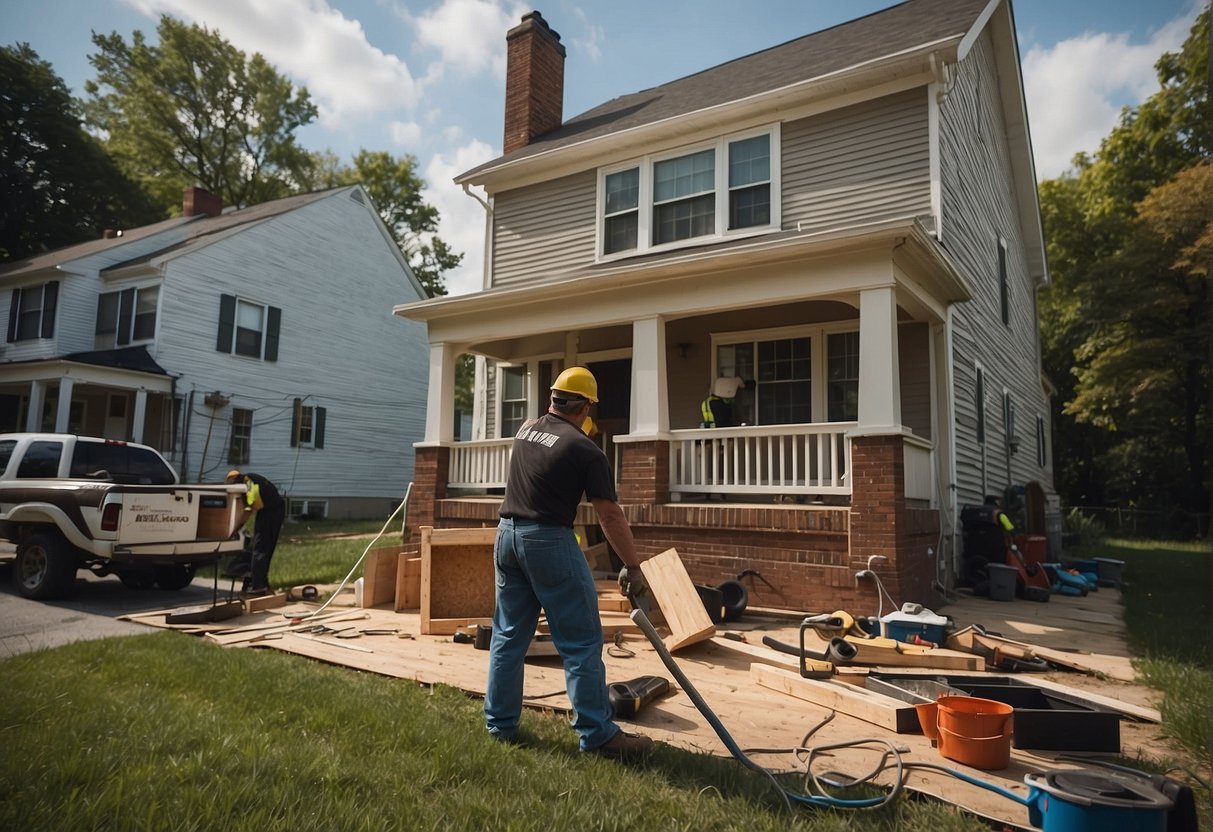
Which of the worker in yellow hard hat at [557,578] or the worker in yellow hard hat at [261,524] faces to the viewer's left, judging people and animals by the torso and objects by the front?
the worker in yellow hard hat at [261,524]

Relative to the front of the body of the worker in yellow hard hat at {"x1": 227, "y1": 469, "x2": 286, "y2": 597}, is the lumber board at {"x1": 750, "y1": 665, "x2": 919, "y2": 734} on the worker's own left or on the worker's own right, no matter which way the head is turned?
on the worker's own left

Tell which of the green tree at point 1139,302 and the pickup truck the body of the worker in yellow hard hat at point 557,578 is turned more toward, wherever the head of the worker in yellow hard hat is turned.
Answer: the green tree

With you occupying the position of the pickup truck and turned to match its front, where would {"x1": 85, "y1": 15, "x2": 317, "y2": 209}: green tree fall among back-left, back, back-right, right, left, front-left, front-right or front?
front-right

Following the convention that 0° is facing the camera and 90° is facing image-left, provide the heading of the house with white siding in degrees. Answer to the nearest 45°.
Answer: approximately 45°

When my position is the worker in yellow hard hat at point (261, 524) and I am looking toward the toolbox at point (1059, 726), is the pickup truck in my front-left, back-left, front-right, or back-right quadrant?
back-right

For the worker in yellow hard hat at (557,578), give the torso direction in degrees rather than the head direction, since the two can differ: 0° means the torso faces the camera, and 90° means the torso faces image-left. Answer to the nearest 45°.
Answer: approximately 225°

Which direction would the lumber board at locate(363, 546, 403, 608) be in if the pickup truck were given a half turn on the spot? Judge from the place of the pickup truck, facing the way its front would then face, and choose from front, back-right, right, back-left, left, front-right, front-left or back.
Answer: front

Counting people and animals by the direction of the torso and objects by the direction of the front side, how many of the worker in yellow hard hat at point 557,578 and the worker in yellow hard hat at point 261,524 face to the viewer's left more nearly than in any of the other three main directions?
1

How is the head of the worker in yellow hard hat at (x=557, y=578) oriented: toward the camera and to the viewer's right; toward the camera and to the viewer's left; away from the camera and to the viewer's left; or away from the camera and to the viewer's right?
away from the camera and to the viewer's right

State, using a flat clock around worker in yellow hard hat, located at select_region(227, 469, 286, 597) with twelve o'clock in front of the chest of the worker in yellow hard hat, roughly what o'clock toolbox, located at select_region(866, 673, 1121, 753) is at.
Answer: The toolbox is roughly at 8 o'clock from the worker in yellow hard hat.

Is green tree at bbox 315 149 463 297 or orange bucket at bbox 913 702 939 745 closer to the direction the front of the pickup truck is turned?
the green tree

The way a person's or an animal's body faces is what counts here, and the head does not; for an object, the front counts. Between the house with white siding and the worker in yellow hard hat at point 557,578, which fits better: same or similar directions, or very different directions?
very different directions

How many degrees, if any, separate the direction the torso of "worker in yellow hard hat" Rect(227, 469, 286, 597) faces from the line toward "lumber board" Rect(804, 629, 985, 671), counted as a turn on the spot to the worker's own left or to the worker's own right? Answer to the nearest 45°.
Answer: approximately 135° to the worker's own left

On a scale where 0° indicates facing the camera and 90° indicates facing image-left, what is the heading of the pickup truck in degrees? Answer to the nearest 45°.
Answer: approximately 135°

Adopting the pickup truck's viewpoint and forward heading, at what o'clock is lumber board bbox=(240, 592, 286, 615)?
The lumber board is roughly at 6 o'clock from the pickup truck.
